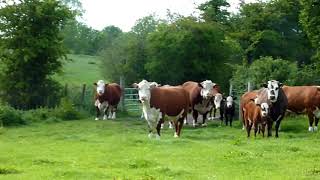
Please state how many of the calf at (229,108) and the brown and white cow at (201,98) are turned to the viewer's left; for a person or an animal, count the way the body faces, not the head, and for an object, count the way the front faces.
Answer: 0

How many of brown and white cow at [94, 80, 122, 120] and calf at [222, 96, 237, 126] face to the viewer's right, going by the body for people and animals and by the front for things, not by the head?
0

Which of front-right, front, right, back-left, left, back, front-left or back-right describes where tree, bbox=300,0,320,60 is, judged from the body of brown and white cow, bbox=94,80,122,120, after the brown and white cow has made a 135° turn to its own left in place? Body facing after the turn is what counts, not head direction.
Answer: front

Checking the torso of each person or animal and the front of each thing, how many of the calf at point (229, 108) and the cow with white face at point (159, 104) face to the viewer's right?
0

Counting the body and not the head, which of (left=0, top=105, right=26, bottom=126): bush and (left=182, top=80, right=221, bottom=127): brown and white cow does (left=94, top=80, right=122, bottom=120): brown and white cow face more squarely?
the bush

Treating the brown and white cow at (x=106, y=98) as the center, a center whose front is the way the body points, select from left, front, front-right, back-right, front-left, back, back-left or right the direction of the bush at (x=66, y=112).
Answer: front-right

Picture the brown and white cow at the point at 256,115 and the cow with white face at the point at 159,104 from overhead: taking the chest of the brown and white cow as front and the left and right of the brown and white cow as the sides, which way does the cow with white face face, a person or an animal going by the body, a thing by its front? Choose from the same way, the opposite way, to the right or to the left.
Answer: to the right

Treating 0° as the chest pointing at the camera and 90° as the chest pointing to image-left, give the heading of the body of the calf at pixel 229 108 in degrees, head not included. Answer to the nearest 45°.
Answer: approximately 0°

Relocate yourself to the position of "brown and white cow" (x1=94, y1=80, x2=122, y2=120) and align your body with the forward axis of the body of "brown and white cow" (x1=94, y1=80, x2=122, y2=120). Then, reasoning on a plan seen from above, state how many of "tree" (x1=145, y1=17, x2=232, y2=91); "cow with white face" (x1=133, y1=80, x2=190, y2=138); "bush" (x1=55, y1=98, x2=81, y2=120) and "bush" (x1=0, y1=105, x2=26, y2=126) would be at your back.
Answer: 1

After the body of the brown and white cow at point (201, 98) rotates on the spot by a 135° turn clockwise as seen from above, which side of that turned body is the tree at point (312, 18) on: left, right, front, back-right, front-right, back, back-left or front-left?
back-right

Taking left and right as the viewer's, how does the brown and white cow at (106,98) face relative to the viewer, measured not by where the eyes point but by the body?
facing the viewer and to the left of the viewer
